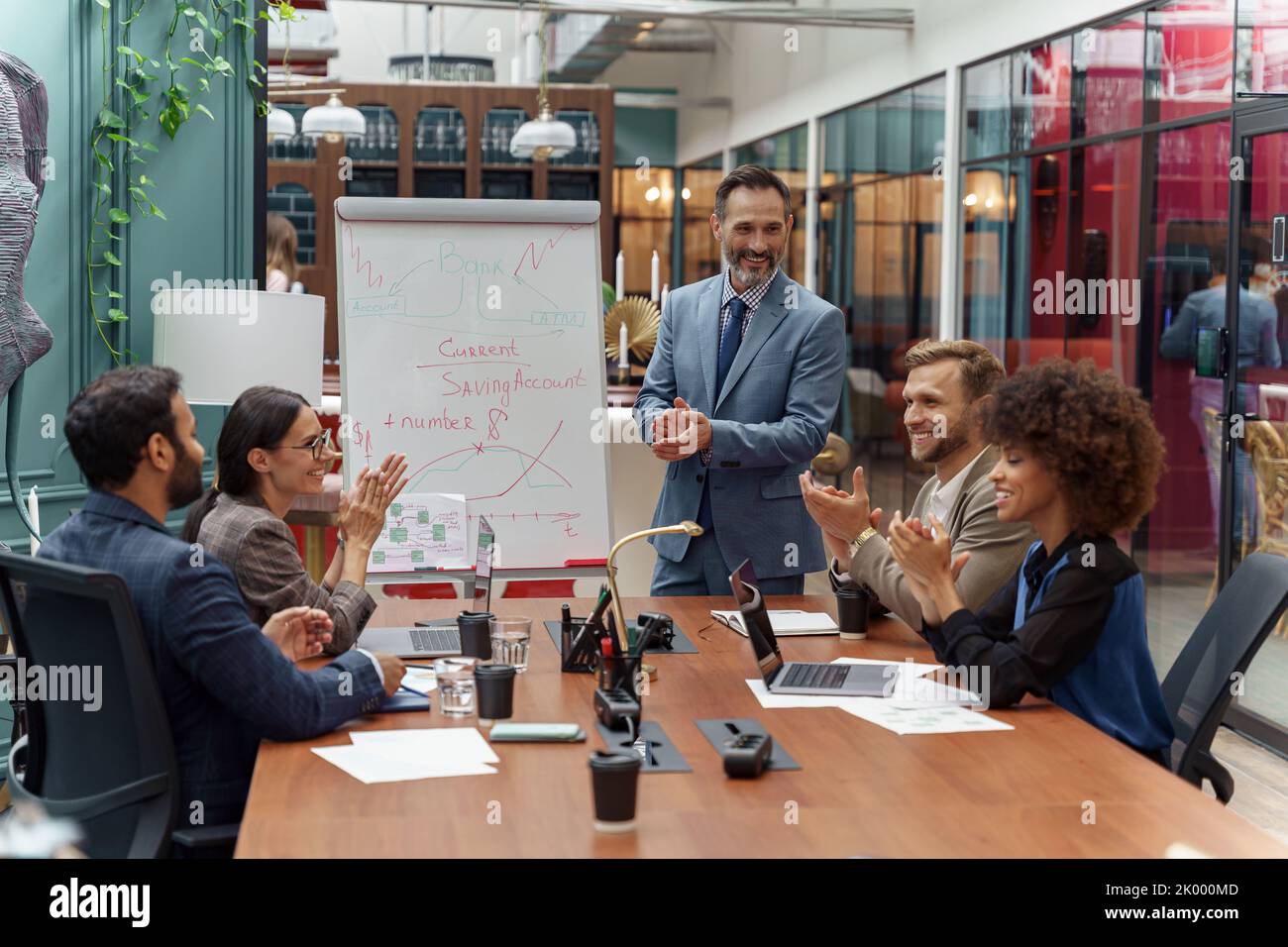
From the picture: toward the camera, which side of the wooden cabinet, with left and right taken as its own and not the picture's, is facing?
front

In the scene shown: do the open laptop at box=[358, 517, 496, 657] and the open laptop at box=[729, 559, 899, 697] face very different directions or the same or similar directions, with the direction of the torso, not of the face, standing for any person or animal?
very different directions

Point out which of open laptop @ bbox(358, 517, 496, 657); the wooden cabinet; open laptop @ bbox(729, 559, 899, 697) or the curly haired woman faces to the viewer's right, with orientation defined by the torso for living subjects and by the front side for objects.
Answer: open laptop @ bbox(729, 559, 899, 697)

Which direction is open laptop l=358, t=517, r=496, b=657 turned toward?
to the viewer's left

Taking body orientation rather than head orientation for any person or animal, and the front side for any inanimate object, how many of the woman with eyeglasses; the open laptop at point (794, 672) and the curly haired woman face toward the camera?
0

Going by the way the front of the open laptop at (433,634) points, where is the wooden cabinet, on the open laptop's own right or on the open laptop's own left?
on the open laptop's own right

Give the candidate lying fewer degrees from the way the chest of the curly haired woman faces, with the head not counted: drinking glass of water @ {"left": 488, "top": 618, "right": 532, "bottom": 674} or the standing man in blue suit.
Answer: the drinking glass of water

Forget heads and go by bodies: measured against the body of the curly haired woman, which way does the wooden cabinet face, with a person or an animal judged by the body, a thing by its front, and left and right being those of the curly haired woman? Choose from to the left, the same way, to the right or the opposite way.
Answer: to the left

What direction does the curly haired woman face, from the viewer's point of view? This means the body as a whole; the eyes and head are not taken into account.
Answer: to the viewer's left

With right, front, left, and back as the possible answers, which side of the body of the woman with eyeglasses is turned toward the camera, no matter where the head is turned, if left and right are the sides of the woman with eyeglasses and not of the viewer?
right

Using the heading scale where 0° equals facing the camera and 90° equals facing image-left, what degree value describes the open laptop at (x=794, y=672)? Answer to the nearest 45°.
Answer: approximately 270°

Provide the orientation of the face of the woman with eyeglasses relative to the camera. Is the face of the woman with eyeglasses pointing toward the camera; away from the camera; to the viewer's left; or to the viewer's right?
to the viewer's right

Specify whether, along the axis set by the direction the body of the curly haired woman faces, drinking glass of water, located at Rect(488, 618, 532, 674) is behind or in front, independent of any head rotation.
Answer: in front

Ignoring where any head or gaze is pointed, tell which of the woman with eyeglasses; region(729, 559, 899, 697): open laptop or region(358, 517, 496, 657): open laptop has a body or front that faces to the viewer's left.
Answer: region(358, 517, 496, 657): open laptop

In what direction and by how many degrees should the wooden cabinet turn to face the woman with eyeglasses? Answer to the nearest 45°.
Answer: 0° — it already faces them

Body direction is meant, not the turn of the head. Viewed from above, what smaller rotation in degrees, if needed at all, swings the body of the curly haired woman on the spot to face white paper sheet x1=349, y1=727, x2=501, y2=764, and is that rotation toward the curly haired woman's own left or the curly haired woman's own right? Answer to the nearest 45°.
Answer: approximately 45° to the curly haired woman's own left

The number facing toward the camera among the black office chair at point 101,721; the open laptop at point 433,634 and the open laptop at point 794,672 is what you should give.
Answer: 0

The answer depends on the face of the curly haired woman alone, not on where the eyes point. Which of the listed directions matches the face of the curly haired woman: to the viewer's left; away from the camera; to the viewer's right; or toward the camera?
to the viewer's left

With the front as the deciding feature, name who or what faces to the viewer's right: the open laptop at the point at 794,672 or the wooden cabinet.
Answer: the open laptop

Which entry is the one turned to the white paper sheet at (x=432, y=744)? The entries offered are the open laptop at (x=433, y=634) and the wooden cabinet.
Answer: the wooden cabinet
